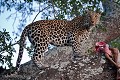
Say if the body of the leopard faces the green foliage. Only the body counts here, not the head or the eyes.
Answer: no

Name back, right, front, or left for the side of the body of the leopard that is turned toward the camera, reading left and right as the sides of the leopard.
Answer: right
